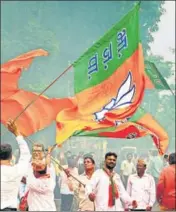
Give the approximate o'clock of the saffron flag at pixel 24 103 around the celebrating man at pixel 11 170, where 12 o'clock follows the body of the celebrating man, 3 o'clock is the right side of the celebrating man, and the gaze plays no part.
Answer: The saffron flag is roughly at 12 o'clock from the celebrating man.

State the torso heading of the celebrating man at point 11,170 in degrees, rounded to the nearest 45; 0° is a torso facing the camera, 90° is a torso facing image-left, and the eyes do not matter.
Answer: approximately 180°

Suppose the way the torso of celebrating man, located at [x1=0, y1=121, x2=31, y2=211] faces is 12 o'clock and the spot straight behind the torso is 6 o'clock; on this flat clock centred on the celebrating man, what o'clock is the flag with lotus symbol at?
The flag with lotus symbol is roughly at 1 o'clock from the celebrating man.

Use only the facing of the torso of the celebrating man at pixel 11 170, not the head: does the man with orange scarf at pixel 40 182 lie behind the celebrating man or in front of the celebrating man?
in front
